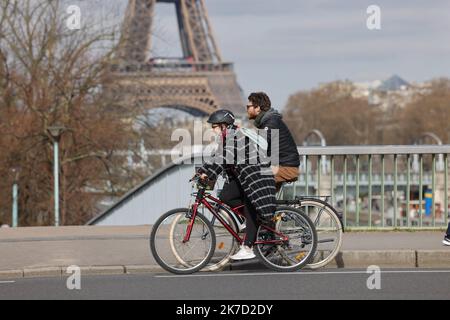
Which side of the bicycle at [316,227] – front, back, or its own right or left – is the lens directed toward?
left

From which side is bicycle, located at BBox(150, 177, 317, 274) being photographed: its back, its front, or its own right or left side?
left

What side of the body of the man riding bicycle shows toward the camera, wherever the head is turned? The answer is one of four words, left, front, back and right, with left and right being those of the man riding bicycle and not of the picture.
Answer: left

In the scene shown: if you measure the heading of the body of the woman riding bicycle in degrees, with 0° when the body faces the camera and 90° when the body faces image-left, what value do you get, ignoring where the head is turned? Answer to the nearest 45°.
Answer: approximately 90°

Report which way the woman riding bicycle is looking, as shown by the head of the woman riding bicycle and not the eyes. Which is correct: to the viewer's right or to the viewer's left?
to the viewer's left

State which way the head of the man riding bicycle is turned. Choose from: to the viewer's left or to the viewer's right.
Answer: to the viewer's left

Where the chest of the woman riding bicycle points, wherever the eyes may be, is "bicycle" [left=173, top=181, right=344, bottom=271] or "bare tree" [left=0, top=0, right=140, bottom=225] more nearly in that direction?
the bare tree
